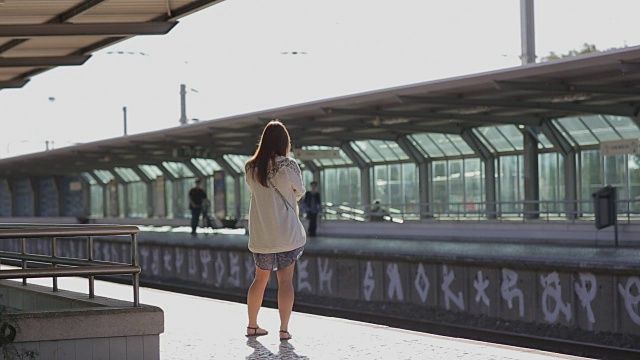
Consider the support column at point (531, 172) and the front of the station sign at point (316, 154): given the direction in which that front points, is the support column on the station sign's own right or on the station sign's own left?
on the station sign's own left

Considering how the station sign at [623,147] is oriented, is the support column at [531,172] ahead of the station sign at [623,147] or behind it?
behind

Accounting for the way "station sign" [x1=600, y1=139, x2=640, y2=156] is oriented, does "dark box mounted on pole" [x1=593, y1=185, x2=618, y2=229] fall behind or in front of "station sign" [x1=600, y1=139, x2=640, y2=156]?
in front

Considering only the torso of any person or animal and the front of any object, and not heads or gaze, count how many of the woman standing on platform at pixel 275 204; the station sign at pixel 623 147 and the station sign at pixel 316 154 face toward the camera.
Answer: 2

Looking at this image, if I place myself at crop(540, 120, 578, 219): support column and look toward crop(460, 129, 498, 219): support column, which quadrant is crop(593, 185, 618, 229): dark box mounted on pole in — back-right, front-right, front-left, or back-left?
back-left

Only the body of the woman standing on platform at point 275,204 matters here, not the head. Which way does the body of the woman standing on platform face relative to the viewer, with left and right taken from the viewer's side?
facing away from the viewer and to the right of the viewer

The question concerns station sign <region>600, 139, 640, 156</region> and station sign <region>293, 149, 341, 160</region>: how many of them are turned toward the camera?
2

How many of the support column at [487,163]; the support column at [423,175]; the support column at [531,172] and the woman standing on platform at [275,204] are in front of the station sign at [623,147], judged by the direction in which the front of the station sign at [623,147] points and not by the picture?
1

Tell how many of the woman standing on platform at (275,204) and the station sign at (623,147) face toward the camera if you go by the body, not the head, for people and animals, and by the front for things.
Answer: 1

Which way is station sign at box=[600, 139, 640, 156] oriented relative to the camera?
toward the camera

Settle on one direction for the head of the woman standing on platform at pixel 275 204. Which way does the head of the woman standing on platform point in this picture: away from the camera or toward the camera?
away from the camera

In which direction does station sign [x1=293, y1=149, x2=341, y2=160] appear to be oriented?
toward the camera
